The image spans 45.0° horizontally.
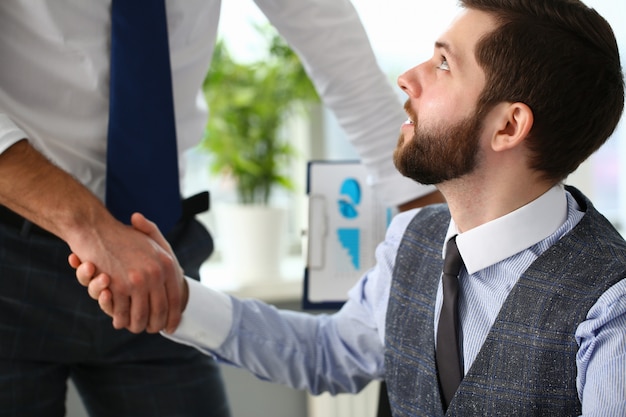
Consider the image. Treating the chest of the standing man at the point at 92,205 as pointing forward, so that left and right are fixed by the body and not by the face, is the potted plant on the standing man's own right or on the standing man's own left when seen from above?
on the standing man's own left

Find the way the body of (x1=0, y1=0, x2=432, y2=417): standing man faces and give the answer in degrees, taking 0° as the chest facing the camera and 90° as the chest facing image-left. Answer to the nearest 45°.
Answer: approximately 315°

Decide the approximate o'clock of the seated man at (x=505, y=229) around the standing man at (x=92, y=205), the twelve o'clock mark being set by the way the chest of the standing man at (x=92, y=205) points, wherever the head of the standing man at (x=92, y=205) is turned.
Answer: the seated man at (x=505, y=229) is roughly at 11 o'clock from the standing man at (x=92, y=205).

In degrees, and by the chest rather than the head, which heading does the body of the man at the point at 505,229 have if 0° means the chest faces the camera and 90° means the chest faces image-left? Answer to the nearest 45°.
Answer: approximately 45°

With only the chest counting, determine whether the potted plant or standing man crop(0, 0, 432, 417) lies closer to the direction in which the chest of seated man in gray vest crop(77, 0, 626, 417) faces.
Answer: the standing man

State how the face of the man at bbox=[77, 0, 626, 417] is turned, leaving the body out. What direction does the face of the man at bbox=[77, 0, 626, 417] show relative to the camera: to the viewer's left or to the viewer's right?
to the viewer's left

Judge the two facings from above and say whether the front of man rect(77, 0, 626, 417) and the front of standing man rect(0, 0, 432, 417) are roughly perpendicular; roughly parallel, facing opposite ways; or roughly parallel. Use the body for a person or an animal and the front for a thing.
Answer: roughly perpendicular
